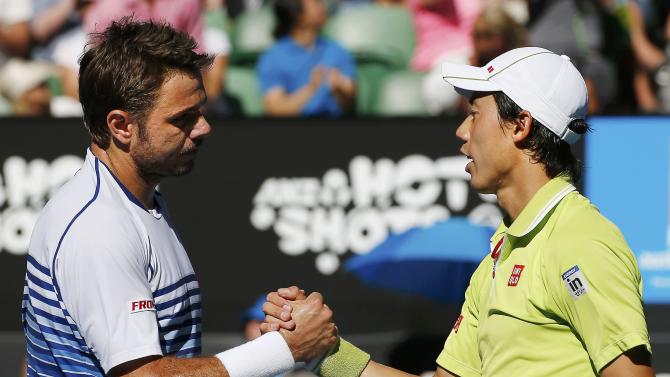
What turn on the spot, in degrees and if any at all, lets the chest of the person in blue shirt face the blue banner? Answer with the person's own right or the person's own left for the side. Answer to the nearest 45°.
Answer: approximately 45° to the person's own left

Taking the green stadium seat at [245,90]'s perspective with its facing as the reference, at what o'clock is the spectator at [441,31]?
The spectator is roughly at 9 o'clock from the green stadium seat.

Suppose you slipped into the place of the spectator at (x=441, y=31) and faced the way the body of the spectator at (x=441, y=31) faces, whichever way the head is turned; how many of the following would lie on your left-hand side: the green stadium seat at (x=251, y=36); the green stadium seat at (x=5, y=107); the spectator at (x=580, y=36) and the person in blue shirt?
1

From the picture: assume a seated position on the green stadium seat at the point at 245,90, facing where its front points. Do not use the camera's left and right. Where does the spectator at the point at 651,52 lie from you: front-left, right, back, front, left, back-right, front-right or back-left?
left

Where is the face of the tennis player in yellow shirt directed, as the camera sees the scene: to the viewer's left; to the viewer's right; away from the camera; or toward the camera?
to the viewer's left

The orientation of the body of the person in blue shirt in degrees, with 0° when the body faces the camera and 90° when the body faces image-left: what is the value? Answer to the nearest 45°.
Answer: approximately 315°

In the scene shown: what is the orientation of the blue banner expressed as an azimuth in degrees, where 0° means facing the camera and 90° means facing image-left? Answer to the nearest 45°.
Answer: approximately 0°

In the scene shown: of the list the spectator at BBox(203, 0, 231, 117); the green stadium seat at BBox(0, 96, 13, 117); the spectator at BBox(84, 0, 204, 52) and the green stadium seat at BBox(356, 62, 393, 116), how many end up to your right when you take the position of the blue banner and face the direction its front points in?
4

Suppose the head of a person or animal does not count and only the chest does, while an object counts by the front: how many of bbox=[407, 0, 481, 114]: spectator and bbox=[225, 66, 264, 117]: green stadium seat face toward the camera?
2

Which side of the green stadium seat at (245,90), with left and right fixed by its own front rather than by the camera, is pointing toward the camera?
front

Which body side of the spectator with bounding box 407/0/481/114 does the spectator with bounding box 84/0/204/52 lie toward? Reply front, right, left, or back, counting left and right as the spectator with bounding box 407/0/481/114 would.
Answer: right

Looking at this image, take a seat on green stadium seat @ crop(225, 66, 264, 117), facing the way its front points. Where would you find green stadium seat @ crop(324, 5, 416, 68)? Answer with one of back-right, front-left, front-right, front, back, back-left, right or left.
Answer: left

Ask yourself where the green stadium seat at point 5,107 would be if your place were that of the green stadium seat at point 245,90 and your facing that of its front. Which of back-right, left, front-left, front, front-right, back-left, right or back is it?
right

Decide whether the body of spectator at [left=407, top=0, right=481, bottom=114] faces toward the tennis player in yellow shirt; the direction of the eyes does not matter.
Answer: yes

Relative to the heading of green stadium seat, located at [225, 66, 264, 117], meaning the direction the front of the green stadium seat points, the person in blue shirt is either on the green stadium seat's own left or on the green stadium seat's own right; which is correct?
on the green stadium seat's own left
